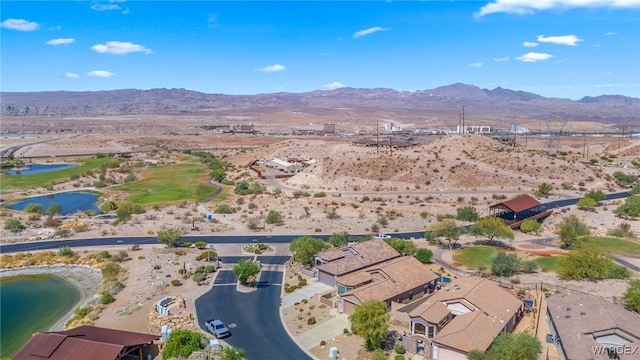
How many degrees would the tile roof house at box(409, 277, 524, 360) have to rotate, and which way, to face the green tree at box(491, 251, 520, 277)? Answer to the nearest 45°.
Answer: approximately 135° to its right

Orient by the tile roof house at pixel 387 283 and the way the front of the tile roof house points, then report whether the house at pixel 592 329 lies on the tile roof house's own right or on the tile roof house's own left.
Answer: on the tile roof house's own left

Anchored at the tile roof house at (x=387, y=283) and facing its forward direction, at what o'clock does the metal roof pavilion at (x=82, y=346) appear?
the metal roof pavilion at (x=82, y=346) is roughly at 12 o'clock from the tile roof house at (x=387, y=283).

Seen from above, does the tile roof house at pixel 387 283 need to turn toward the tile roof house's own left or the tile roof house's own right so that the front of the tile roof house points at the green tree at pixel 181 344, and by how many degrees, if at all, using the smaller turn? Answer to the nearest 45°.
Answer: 0° — it already faces it

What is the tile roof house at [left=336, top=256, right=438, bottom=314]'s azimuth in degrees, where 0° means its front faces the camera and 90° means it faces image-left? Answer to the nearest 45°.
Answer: approximately 45°

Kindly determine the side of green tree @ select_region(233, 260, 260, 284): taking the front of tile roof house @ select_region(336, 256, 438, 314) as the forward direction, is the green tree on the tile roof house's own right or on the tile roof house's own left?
on the tile roof house's own right

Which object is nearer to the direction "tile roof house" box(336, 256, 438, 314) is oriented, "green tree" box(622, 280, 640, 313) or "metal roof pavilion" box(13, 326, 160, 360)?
the metal roof pavilion

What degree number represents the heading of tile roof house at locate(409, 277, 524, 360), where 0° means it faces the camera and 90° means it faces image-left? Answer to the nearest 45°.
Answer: approximately 45°
